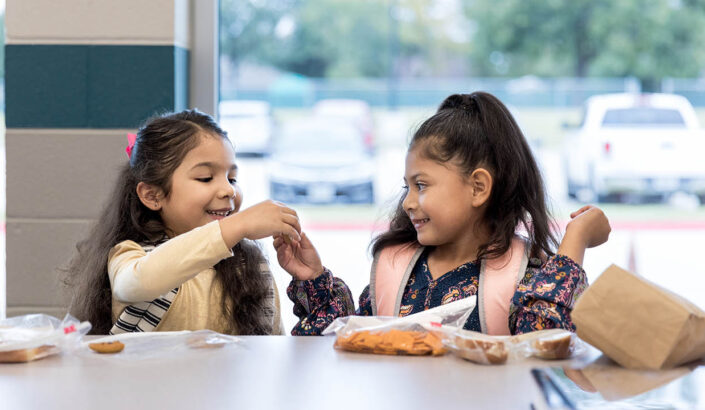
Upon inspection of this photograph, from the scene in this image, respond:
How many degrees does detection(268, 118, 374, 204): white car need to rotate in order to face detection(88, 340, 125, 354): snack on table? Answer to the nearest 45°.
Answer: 0° — it already faces it

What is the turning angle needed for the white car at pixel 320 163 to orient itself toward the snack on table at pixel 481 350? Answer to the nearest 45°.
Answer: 0° — it already faces it

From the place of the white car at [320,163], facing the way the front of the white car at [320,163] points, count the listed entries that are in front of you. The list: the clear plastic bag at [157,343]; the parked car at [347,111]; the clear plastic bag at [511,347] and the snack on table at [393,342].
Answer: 3

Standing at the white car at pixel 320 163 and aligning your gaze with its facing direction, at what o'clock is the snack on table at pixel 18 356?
The snack on table is roughly at 12 o'clock from the white car.

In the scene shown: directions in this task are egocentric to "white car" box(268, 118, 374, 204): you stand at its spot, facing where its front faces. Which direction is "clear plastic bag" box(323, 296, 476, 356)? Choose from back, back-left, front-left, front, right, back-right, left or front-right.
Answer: front

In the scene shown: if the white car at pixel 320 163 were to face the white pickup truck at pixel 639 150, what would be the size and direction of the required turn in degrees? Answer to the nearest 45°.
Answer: approximately 45° to its left

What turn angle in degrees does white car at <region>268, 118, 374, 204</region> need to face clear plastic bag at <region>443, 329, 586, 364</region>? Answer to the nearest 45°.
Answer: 0° — it already faces it

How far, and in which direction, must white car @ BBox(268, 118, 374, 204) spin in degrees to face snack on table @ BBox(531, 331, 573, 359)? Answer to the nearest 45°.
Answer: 0° — it already faces it

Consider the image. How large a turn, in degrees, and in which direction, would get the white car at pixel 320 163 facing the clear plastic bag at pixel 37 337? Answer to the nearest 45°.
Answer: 0° — it already faces it

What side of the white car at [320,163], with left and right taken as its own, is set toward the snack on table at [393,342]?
front

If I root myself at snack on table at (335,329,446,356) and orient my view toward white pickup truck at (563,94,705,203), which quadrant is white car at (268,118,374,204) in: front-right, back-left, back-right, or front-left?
front-left

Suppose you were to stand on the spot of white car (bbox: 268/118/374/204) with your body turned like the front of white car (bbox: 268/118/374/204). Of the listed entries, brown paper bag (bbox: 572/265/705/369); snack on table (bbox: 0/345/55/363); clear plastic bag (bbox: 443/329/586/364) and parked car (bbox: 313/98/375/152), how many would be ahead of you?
3

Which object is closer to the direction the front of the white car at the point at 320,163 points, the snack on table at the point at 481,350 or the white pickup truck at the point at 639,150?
the snack on table

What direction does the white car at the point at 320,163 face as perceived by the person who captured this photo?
facing the viewer

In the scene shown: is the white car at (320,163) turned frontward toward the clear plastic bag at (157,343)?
yes
